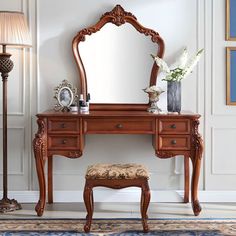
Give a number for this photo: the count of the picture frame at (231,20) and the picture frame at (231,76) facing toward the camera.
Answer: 2

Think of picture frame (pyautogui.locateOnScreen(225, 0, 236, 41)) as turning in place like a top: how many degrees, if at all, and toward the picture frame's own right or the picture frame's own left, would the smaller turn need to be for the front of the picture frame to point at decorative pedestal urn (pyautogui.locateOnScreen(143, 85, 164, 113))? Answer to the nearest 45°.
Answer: approximately 45° to the picture frame's own right

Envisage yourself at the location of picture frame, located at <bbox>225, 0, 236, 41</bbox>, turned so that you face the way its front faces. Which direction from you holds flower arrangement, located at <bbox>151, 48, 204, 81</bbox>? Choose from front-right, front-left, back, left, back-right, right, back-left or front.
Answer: front-right

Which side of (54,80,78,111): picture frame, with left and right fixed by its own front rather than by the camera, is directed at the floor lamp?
right

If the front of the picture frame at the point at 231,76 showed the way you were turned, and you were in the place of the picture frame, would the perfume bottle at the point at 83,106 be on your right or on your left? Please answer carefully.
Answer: on your right

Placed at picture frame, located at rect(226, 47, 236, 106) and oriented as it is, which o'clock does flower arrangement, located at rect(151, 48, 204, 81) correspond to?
The flower arrangement is roughly at 2 o'clock from the picture frame.

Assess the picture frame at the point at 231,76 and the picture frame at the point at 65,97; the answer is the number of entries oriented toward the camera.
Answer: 2

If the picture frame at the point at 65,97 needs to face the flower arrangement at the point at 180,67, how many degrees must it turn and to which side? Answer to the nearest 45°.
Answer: approximately 90° to its left

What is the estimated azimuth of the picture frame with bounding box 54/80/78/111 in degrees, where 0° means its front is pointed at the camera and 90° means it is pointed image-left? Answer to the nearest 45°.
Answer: approximately 0°

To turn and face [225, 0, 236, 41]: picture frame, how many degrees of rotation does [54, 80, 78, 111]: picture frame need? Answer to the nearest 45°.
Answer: approximately 90° to its left

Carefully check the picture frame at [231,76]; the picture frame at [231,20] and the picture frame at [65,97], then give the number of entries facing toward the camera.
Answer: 3

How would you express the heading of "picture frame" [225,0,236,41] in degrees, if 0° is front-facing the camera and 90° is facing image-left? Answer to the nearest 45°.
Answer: approximately 0°
